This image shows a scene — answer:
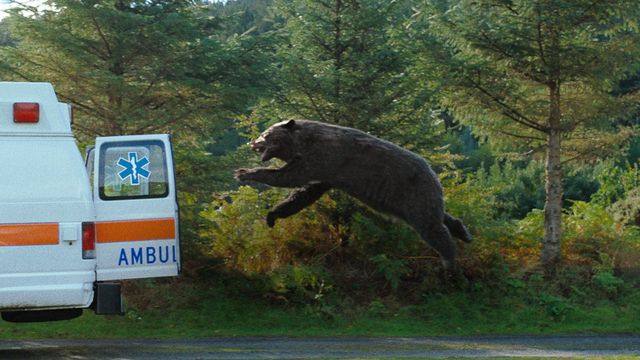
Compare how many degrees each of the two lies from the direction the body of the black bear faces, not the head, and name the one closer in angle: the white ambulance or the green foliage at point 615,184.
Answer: the white ambulance

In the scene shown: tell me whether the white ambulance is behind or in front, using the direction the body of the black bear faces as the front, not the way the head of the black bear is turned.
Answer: in front

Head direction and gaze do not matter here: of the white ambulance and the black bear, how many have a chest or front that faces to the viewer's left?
2

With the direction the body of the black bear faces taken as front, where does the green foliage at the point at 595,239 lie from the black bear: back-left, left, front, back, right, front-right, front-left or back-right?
back-right

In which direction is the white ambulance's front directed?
to the viewer's left

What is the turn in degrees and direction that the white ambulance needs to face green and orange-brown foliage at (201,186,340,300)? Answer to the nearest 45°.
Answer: approximately 135° to its right

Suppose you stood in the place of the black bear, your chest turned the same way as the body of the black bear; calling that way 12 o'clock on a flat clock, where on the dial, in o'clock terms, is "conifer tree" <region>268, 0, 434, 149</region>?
The conifer tree is roughly at 3 o'clock from the black bear.

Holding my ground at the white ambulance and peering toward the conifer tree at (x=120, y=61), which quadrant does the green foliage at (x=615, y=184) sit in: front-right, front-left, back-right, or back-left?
front-right

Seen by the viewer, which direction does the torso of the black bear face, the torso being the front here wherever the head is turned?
to the viewer's left
